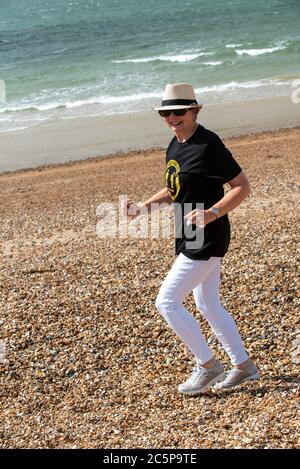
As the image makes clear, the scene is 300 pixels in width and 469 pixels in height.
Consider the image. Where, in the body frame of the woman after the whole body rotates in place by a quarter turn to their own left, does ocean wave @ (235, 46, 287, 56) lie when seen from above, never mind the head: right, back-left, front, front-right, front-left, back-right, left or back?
back-left

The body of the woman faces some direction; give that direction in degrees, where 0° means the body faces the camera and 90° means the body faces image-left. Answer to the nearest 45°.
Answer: approximately 45°

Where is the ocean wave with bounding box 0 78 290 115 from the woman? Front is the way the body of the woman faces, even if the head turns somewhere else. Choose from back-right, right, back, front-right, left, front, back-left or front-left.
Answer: back-right

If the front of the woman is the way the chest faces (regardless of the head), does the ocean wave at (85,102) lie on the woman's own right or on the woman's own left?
on the woman's own right

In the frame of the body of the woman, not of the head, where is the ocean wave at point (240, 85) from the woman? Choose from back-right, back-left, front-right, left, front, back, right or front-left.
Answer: back-right

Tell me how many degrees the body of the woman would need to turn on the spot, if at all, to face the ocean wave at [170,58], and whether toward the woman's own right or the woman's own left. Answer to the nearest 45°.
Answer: approximately 135° to the woman's own right

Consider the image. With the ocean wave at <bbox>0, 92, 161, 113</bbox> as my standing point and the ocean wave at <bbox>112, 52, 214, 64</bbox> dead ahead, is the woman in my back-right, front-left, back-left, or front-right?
back-right
